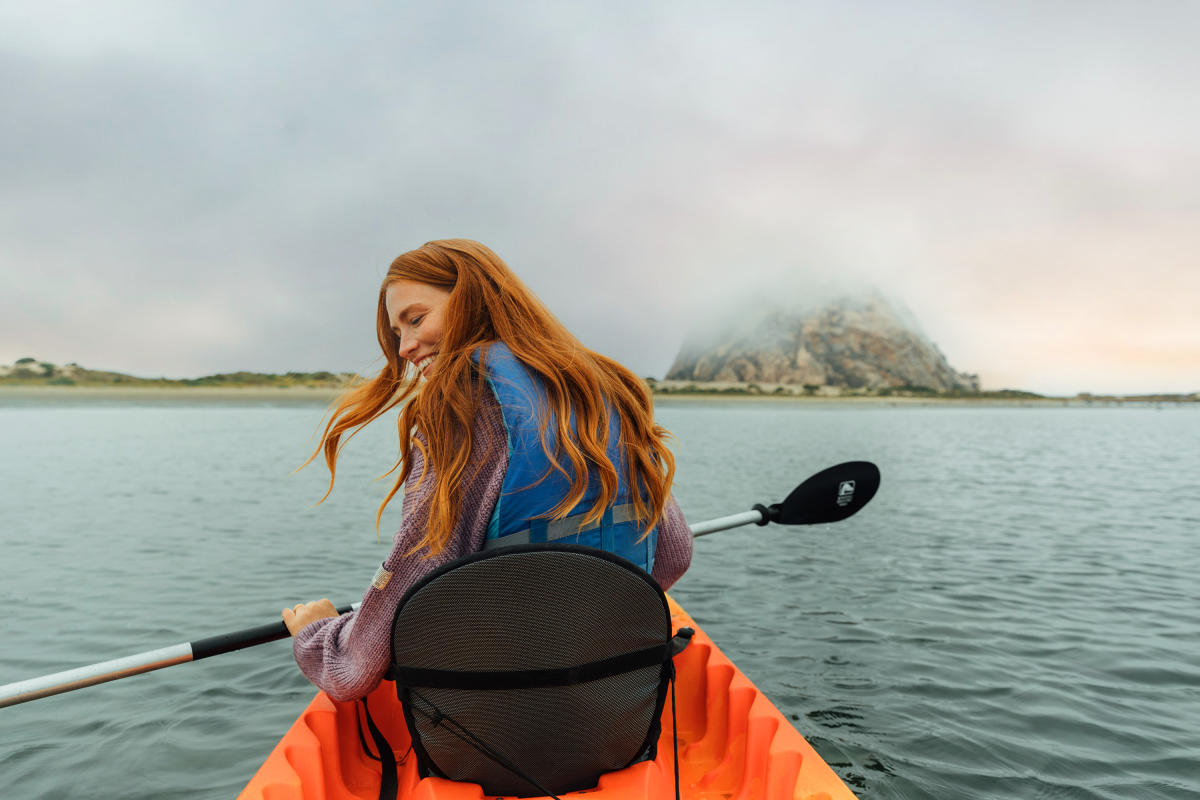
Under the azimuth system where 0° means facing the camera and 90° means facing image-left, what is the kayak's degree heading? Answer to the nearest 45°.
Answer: approximately 180°
